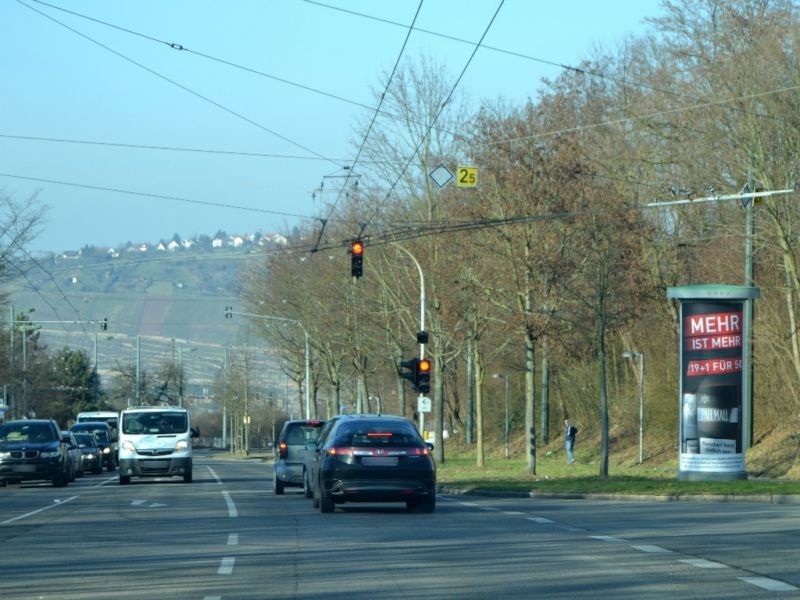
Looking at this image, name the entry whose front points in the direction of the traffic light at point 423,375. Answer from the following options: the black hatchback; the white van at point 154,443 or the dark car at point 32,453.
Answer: the black hatchback

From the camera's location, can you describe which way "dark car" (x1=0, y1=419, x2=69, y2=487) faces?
facing the viewer

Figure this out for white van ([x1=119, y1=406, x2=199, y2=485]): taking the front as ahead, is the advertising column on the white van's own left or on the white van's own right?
on the white van's own left

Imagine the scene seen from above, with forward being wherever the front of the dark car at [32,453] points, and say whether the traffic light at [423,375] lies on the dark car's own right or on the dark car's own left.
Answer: on the dark car's own left

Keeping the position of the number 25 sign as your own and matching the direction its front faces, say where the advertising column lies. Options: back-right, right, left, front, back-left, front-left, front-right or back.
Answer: front-left

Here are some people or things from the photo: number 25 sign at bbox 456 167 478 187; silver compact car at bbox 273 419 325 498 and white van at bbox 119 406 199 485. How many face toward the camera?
2

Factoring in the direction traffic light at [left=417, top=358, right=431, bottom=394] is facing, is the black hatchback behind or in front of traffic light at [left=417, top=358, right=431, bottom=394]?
in front

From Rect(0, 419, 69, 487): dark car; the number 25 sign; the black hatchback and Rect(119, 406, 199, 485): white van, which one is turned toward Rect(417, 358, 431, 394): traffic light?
the black hatchback

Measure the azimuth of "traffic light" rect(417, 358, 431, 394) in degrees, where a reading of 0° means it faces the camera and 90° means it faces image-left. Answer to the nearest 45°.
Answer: approximately 0°

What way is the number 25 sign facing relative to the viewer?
toward the camera

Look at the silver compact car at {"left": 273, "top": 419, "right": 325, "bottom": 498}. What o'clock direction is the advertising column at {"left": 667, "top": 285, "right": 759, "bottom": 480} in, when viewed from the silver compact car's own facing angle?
The advertising column is roughly at 3 o'clock from the silver compact car.

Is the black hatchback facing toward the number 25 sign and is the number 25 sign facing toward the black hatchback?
yes

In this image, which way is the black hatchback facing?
away from the camera
